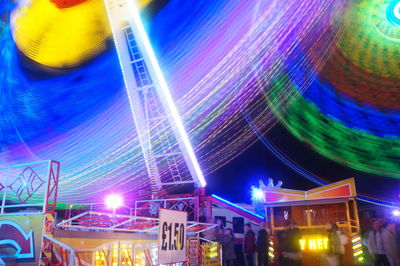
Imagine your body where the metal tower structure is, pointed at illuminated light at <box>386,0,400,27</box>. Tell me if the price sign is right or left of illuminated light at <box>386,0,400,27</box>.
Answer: right

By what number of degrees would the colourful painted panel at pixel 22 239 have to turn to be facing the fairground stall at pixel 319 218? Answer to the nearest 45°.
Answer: approximately 90° to its left

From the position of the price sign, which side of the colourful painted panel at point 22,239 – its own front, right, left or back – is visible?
left

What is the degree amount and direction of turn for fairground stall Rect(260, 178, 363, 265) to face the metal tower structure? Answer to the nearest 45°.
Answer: approximately 90° to its right

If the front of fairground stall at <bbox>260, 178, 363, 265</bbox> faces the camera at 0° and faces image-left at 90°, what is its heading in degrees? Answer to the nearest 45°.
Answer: approximately 0°

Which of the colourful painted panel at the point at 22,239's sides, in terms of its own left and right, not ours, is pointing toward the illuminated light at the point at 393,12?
left

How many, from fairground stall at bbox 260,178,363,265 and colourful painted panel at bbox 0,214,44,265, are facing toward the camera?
2

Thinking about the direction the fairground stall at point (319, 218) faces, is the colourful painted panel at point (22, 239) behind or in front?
in front

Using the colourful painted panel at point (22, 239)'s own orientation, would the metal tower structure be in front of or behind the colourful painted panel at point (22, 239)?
behind

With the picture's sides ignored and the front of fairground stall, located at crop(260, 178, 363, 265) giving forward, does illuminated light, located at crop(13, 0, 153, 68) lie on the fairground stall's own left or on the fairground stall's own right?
on the fairground stall's own right

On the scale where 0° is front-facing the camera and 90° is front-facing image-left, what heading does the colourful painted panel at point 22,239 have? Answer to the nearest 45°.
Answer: approximately 0°
